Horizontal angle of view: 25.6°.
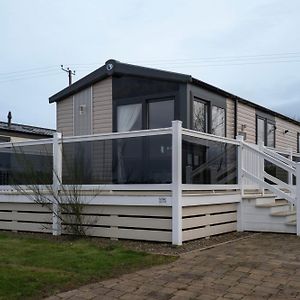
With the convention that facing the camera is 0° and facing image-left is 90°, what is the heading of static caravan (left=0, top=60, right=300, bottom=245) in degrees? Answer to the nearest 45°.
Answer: approximately 45°
